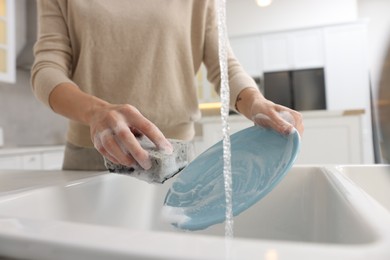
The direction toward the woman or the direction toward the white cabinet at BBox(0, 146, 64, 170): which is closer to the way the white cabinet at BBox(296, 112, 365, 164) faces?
the woman

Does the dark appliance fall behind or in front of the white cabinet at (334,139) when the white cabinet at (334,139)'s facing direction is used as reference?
behind

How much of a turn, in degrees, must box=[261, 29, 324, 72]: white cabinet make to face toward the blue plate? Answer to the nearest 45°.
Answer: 0° — it already faces it

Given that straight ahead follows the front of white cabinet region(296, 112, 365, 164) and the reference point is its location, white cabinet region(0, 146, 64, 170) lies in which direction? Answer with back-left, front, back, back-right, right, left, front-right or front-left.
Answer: right

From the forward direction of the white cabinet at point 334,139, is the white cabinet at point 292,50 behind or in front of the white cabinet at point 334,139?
behind

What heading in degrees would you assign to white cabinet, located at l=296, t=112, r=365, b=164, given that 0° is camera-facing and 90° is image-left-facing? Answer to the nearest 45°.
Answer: approximately 0°

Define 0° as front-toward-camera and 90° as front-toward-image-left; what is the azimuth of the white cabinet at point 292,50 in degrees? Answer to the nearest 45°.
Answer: approximately 0°

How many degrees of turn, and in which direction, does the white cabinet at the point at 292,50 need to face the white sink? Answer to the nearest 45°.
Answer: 0° — it already faces it

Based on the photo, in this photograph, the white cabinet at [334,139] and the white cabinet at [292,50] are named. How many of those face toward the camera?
2

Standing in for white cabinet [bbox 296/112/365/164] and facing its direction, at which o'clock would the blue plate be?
The blue plate is roughly at 12 o'clock from the white cabinet.

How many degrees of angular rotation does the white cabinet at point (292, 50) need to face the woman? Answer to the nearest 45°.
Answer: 0° — it already faces them
